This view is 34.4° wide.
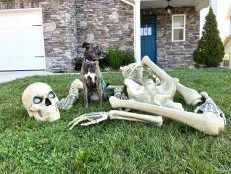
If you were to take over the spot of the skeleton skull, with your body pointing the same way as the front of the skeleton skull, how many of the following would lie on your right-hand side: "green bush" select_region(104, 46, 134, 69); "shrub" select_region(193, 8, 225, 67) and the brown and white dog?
0

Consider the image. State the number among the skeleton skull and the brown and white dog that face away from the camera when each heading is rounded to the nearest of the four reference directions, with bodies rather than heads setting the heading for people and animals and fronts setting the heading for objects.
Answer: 0

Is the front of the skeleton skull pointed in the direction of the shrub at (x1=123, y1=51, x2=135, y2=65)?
no

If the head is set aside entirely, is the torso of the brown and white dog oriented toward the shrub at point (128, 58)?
no

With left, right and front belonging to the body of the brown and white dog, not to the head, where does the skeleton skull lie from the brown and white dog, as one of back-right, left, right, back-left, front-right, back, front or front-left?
front-right

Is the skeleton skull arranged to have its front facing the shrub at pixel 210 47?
no

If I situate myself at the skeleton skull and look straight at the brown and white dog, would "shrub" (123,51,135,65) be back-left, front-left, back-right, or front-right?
front-left

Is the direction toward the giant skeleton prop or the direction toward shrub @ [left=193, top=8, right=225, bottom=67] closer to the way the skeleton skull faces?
the giant skeleton prop

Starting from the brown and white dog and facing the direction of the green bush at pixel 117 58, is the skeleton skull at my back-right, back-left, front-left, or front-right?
back-left

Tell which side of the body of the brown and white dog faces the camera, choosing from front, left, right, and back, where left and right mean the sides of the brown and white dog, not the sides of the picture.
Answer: front

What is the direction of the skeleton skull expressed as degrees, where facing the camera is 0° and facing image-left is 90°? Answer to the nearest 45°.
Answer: approximately 315°

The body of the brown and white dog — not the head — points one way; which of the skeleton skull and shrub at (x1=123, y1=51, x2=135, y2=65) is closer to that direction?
the skeleton skull

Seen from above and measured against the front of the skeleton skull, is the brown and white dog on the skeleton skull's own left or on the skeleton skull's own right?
on the skeleton skull's own left

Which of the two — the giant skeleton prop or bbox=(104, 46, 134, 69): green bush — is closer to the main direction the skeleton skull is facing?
the giant skeleton prop

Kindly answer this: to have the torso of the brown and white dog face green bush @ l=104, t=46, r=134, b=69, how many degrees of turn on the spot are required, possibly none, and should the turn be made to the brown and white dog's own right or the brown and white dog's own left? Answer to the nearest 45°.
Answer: approximately 180°
